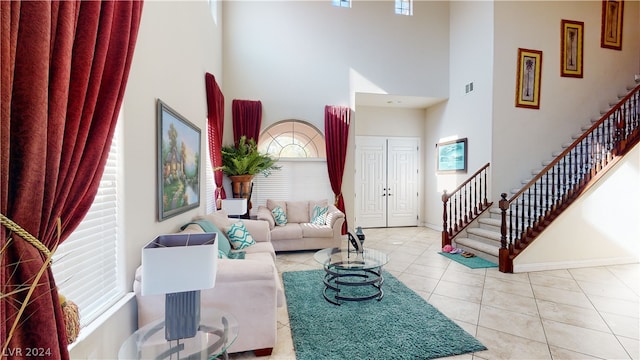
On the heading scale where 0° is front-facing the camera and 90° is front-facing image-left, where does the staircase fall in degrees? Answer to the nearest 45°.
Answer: approximately 45°

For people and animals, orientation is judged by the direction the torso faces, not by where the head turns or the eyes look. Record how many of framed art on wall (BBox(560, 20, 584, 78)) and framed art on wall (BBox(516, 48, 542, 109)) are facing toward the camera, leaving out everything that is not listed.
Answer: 2

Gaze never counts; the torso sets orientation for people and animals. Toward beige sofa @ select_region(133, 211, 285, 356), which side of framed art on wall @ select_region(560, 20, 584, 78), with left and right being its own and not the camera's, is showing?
front

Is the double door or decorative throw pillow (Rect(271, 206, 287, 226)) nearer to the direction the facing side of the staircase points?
the decorative throw pillow

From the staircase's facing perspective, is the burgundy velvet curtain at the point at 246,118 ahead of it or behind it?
ahead

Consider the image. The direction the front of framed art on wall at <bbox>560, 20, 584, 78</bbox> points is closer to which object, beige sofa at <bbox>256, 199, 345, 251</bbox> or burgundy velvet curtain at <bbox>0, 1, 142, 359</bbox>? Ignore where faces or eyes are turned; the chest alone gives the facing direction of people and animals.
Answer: the burgundy velvet curtain

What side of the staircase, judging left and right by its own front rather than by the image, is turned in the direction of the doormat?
front

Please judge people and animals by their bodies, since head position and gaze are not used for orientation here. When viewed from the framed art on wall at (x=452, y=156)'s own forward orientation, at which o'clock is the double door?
The double door is roughly at 2 o'clock from the framed art on wall.
